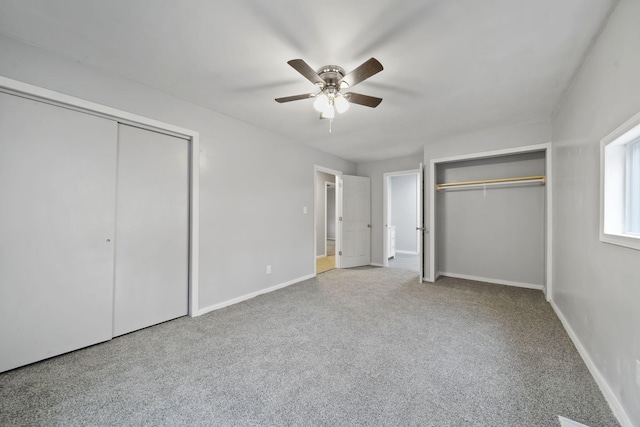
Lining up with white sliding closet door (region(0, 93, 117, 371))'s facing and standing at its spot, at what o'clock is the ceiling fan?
The ceiling fan is roughly at 12 o'clock from the white sliding closet door.

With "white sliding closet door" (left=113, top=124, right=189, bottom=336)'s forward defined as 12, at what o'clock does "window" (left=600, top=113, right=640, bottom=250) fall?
The window is roughly at 12 o'clock from the white sliding closet door.

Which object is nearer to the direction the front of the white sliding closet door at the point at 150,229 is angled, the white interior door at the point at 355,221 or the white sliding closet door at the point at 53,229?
the white interior door

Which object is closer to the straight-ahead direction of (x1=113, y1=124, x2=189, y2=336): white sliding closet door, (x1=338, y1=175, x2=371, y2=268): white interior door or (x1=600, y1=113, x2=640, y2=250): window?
the window

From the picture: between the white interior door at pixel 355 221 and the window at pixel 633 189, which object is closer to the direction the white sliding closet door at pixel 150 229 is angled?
the window

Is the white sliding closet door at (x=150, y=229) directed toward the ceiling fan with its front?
yes

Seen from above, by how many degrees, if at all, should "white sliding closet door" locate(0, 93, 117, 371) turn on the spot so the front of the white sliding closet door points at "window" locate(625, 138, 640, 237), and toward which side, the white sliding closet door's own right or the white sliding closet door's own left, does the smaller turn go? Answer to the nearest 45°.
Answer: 0° — it already faces it
